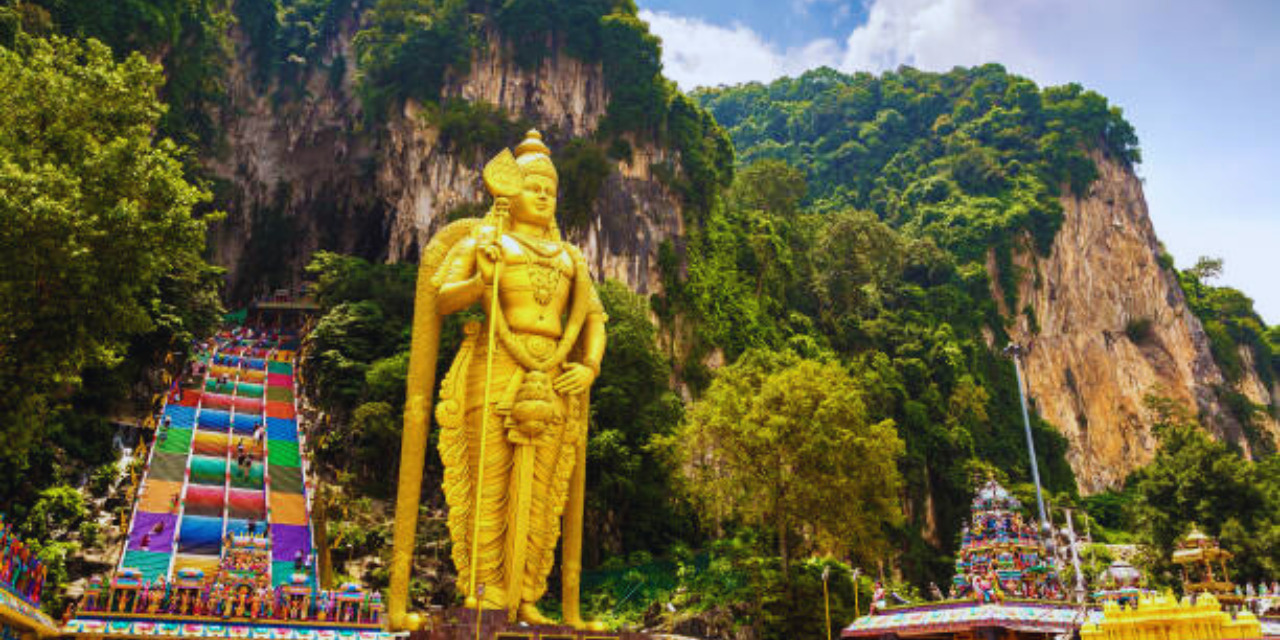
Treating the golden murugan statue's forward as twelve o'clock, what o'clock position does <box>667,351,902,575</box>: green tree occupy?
The green tree is roughly at 9 o'clock from the golden murugan statue.

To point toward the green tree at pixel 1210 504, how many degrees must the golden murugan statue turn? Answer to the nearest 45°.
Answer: approximately 90° to its left

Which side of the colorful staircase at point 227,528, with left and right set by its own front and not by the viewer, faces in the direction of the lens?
front

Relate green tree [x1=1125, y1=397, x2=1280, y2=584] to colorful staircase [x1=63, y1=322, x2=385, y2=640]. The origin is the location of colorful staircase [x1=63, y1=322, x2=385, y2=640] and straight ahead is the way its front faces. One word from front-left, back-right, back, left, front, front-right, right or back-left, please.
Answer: left

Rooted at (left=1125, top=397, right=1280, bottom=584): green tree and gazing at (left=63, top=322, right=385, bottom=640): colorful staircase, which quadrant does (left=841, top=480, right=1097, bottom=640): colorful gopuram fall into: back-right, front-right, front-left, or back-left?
front-left

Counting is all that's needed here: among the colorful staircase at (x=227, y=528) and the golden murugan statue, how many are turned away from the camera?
0

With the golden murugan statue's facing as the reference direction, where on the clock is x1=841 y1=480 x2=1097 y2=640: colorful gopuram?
The colorful gopuram is roughly at 10 o'clock from the golden murugan statue.

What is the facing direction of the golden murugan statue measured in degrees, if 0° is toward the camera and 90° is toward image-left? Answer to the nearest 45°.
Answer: approximately 315°

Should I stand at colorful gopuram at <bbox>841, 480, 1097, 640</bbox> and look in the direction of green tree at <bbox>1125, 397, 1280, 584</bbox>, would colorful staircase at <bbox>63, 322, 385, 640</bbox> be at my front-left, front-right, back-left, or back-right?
back-left
